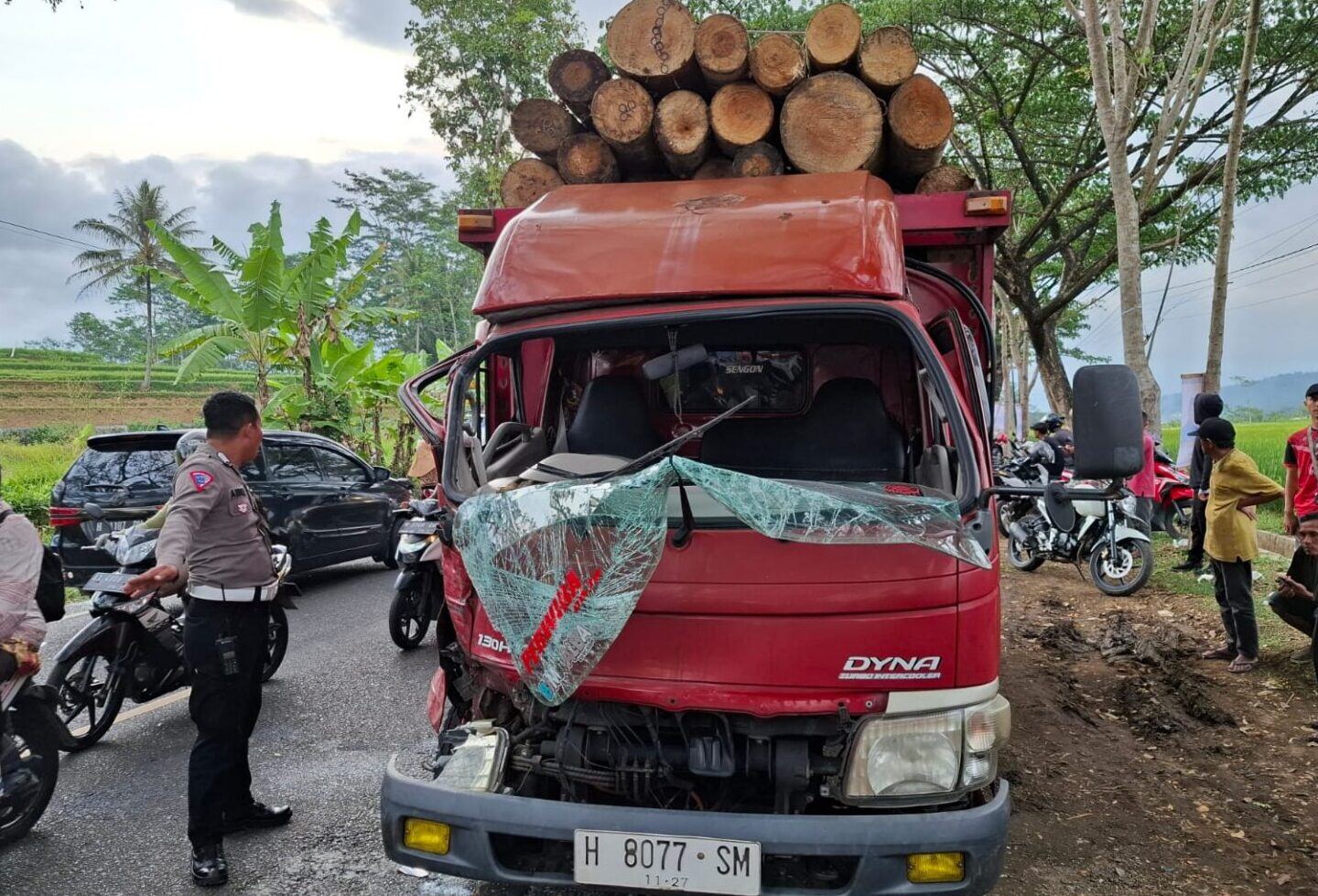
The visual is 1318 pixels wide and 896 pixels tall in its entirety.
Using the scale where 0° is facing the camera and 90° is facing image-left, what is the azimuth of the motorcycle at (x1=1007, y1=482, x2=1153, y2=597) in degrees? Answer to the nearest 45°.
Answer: approximately 315°

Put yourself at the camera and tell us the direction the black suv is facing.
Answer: facing away from the viewer and to the right of the viewer

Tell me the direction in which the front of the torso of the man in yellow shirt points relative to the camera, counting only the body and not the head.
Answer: to the viewer's left

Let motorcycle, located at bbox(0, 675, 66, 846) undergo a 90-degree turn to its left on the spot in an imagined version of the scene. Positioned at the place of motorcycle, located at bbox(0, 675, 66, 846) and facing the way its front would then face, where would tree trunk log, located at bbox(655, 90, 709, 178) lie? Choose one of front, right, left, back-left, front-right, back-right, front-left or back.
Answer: left
